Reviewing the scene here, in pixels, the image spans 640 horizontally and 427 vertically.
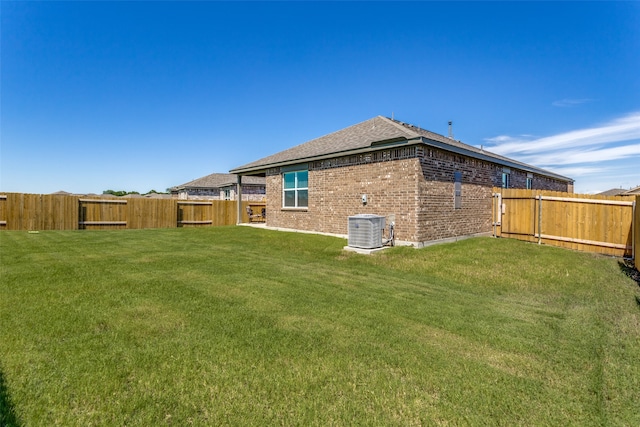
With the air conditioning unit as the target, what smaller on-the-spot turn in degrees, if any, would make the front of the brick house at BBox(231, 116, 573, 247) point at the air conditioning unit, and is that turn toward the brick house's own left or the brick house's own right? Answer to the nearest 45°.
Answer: approximately 135° to the brick house's own right

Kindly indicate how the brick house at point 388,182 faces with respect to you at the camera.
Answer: facing away from the viewer and to the right of the viewer

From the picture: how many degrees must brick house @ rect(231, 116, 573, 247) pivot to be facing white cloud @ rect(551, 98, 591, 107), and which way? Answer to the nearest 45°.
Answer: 0° — it already faces it

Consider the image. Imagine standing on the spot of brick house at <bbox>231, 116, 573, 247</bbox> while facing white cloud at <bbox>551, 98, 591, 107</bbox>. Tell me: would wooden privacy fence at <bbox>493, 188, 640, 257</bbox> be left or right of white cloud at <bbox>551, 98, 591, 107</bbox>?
right

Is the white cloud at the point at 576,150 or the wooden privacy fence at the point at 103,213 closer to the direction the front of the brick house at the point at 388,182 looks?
the white cloud

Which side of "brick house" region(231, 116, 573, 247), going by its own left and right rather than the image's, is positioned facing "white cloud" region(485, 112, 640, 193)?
front

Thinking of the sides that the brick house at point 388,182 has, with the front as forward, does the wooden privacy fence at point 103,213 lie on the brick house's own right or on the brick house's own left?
on the brick house's own left

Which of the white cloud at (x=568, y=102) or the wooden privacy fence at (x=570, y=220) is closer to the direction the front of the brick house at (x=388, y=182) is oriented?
the white cloud

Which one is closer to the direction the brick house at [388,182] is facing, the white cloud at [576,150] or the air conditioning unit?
the white cloud

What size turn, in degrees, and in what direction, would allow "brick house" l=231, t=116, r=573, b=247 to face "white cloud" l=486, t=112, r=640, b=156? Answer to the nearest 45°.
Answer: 0° — it already faces it

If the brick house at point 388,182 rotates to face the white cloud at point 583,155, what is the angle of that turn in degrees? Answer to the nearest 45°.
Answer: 0° — it already faces it
